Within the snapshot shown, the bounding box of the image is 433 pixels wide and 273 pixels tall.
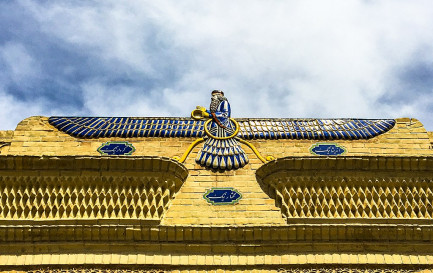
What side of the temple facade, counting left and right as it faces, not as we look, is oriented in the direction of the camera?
front
